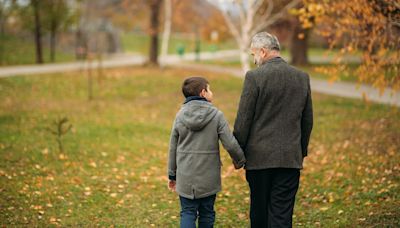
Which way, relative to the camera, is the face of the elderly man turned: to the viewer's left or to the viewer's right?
to the viewer's left

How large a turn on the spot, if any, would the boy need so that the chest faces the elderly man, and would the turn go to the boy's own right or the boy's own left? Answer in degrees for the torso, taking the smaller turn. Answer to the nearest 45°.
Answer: approximately 90° to the boy's own right

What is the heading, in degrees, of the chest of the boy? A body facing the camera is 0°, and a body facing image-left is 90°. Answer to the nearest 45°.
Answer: approximately 180°

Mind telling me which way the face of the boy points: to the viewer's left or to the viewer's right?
to the viewer's right
